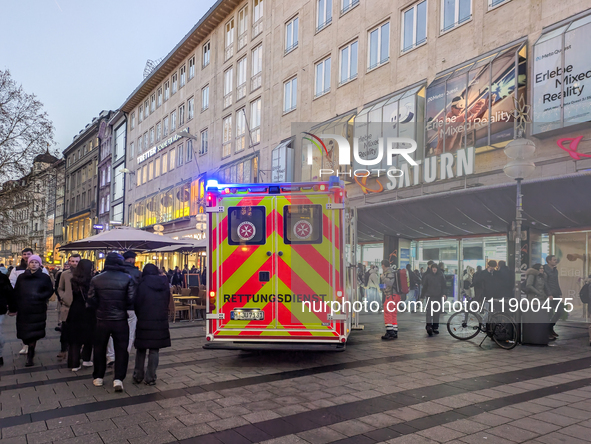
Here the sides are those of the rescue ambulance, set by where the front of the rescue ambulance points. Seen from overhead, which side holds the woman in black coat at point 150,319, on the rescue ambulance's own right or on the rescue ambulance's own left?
on the rescue ambulance's own left

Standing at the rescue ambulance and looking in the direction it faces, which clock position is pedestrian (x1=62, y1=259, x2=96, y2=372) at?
The pedestrian is roughly at 9 o'clock from the rescue ambulance.

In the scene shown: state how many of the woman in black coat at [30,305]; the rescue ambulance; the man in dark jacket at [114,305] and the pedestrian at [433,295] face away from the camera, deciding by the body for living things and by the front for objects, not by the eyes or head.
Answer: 2

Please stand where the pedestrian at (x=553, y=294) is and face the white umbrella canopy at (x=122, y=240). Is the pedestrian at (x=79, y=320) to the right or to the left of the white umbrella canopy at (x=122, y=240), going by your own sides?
left

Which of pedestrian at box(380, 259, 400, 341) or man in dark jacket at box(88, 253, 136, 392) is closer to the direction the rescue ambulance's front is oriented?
the pedestrian

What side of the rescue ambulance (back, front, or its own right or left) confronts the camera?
back

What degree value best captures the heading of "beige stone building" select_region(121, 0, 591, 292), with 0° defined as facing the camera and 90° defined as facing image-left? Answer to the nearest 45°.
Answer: approximately 45°

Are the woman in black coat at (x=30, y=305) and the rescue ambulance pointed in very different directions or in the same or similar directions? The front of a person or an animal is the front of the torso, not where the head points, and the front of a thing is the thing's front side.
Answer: very different directions

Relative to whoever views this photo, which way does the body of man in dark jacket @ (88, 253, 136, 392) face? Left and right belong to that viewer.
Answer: facing away from the viewer

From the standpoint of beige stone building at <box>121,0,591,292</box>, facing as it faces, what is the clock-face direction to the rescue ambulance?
The rescue ambulance is roughly at 11 o'clock from the beige stone building.

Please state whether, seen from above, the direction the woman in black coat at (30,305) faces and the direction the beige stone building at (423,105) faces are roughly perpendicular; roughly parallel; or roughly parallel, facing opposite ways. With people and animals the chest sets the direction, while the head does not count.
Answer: roughly perpendicular

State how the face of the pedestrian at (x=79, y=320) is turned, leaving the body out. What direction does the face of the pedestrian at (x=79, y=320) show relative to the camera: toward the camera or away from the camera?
away from the camera

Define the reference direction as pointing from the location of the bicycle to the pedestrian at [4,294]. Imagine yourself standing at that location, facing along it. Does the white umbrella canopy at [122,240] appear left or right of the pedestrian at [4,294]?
right
